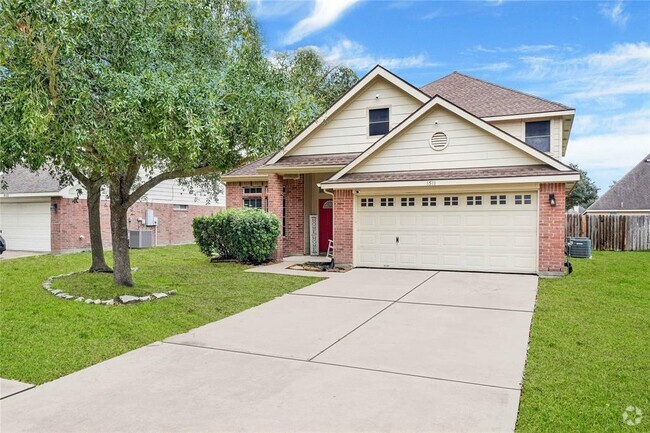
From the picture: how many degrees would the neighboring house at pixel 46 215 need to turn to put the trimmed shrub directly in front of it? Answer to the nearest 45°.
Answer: approximately 90° to its left

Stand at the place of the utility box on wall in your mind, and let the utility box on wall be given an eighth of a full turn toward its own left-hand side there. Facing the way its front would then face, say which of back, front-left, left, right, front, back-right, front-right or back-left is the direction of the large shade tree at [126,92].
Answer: right

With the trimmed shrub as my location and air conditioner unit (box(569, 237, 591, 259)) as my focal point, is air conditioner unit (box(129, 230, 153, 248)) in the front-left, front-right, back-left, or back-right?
back-left

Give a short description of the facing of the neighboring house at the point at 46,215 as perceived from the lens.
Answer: facing the viewer and to the left of the viewer

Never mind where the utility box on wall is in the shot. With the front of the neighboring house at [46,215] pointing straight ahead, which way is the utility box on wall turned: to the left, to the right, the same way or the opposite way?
to the left

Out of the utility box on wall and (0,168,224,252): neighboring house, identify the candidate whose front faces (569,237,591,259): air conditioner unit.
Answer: the utility box on wall

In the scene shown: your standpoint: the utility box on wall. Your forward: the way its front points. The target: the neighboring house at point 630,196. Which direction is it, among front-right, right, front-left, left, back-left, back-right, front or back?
front-left

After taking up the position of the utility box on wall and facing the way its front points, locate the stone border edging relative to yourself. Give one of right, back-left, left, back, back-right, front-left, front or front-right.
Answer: front-right

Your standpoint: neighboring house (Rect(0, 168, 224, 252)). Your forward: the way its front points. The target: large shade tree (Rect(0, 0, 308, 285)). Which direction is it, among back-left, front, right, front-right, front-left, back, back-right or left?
front-left

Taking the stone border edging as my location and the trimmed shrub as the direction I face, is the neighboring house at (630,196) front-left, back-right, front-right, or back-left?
front-right

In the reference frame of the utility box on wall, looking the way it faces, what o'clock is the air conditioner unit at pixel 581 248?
The air conditioner unit is roughly at 12 o'clock from the utility box on wall.

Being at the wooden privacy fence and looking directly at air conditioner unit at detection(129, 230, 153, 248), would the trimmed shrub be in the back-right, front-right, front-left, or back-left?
front-left

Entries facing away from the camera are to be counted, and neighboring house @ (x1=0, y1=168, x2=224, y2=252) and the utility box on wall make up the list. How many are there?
0
